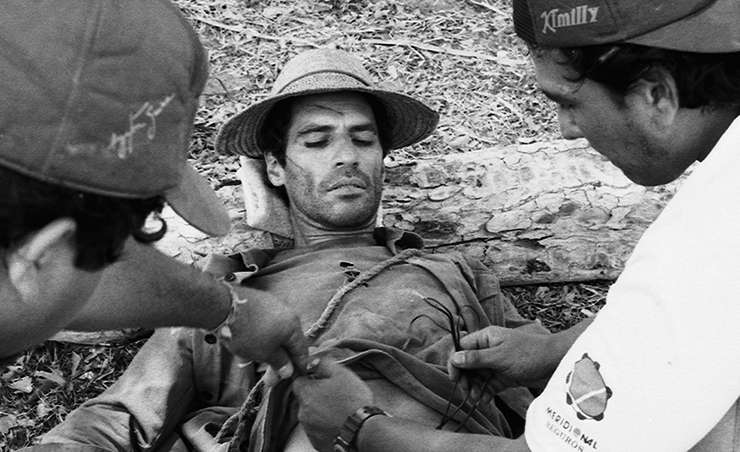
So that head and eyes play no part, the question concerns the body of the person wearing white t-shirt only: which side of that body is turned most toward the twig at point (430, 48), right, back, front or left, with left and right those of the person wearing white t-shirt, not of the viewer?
right

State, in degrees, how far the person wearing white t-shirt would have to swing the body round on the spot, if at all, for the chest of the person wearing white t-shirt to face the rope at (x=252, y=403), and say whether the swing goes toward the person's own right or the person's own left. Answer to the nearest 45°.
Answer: approximately 45° to the person's own right

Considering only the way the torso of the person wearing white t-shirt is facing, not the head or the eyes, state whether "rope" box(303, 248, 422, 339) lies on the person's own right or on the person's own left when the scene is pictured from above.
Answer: on the person's own right

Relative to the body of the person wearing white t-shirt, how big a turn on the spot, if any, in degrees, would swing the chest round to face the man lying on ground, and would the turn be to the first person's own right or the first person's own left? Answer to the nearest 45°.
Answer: approximately 45° to the first person's own right

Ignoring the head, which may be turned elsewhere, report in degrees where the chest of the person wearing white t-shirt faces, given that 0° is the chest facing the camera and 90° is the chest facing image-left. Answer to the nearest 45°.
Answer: approximately 90°

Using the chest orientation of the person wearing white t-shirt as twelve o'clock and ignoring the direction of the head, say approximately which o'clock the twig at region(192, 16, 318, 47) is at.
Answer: The twig is roughly at 2 o'clock from the person wearing white t-shirt.
